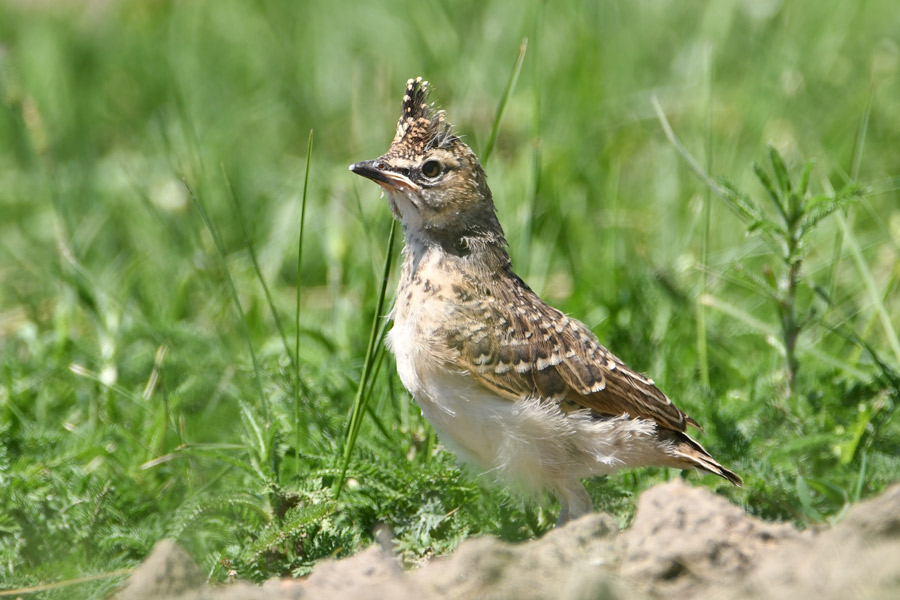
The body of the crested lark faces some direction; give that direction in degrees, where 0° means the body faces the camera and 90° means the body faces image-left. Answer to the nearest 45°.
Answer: approximately 90°
